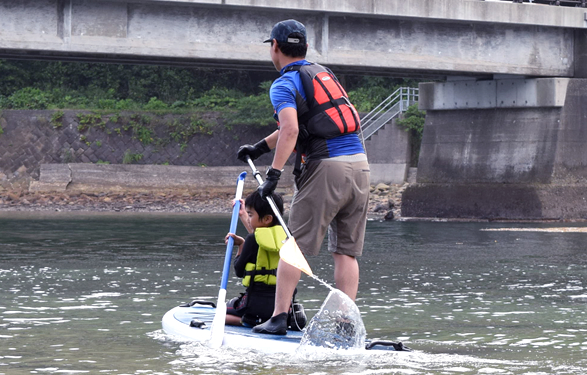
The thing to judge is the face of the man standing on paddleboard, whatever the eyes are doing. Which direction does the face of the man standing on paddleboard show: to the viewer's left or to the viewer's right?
to the viewer's left

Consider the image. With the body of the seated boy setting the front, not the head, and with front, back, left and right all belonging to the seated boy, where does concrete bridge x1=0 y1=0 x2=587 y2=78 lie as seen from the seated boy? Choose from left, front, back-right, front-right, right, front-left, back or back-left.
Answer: front-right

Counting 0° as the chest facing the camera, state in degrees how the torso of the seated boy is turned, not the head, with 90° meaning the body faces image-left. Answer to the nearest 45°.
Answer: approximately 135°

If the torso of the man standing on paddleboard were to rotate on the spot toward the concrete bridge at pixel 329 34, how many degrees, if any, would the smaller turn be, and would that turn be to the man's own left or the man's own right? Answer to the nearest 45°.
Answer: approximately 45° to the man's own right

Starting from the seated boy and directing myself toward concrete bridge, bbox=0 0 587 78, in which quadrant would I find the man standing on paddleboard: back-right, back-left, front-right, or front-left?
back-right

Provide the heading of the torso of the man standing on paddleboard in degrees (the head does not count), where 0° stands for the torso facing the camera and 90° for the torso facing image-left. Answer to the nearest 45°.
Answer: approximately 135°

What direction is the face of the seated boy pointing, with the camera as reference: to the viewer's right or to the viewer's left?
to the viewer's left

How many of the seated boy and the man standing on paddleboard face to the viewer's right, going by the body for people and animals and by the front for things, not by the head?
0
